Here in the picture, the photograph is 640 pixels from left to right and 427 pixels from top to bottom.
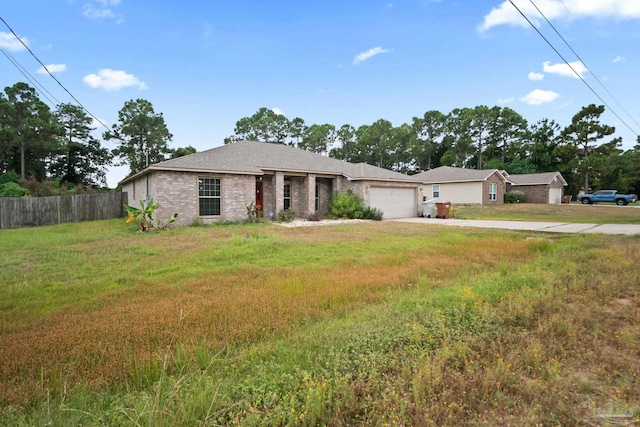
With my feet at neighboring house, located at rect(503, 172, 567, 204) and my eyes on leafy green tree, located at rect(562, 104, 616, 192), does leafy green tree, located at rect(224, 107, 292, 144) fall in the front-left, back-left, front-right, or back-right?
back-left

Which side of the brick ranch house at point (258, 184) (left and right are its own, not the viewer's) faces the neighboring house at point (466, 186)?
left

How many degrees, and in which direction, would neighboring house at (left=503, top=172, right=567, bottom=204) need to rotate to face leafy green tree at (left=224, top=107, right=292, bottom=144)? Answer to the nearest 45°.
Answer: approximately 135° to its right

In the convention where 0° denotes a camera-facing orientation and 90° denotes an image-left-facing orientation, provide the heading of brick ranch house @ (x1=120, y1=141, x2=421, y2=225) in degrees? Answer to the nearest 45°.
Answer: approximately 315°

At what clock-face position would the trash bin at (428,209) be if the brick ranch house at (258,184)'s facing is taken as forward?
The trash bin is roughly at 10 o'clock from the brick ranch house.

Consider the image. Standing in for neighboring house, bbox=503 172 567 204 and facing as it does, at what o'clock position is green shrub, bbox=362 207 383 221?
The green shrub is roughly at 2 o'clock from the neighboring house.

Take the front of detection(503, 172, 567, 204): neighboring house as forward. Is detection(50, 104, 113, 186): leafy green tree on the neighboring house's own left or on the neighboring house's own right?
on the neighboring house's own right

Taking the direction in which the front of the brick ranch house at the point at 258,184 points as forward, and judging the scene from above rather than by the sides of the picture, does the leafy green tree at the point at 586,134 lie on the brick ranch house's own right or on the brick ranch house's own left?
on the brick ranch house's own left

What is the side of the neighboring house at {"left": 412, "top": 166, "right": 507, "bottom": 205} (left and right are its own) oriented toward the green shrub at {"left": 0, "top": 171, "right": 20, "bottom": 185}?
right

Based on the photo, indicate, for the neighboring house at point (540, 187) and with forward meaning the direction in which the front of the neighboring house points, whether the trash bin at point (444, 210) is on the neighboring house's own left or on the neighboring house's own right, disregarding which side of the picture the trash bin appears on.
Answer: on the neighboring house's own right

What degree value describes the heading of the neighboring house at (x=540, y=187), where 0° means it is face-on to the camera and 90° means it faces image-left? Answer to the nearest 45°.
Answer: approximately 315°

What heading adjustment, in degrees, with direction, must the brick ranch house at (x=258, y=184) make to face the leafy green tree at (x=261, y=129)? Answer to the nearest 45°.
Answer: approximately 135° to its left
